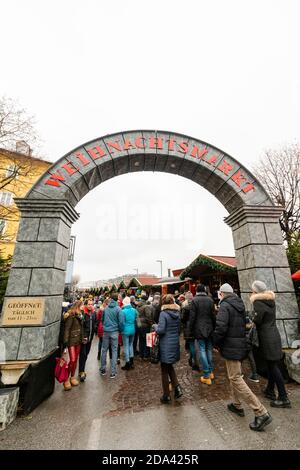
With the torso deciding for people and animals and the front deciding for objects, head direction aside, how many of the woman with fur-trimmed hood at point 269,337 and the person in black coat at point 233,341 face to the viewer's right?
0

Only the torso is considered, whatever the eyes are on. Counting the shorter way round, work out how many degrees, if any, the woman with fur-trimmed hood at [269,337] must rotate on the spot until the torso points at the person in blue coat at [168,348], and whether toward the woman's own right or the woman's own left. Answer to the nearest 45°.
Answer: approximately 45° to the woman's own left

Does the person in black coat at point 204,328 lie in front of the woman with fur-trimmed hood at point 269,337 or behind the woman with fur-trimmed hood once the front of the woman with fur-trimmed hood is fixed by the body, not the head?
in front

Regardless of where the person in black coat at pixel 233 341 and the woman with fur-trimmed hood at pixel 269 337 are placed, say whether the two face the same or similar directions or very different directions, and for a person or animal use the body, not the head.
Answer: same or similar directions

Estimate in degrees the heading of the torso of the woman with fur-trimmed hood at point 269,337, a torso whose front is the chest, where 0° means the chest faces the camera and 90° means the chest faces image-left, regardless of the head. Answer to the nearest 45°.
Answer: approximately 135°

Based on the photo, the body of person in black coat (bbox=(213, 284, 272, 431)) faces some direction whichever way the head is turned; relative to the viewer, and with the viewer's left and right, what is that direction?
facing away from the viewer and to the left of the viewer

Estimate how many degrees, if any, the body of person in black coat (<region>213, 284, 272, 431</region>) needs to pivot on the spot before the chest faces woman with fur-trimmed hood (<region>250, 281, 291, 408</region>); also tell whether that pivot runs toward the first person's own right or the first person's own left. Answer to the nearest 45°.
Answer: approximately 90° to the first person's own right

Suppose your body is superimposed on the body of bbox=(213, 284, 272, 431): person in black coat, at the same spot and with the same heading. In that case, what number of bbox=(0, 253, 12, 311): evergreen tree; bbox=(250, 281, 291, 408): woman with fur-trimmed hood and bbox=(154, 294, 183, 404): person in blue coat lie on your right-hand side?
1

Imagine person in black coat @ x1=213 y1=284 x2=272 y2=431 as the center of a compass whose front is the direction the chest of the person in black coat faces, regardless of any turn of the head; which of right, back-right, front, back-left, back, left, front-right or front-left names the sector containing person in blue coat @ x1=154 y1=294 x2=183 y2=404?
front-left
